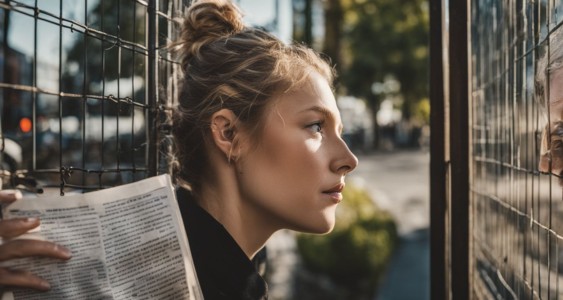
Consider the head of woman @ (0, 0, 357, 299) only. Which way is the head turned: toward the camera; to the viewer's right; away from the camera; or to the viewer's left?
to the viewer's right

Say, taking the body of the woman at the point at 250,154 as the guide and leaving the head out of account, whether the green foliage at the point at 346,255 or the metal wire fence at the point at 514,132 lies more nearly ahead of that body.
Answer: the metal wire fence

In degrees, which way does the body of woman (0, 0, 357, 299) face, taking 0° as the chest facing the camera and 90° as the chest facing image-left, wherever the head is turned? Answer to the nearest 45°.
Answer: approximately 270°

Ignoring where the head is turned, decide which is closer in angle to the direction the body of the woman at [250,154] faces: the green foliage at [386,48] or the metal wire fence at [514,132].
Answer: the metal wire fence

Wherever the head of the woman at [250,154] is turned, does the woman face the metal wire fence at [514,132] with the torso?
yes
